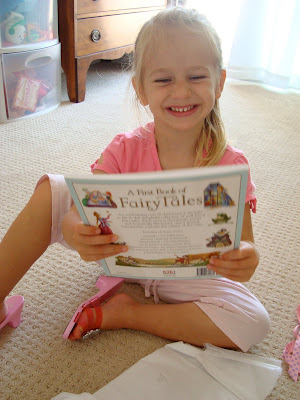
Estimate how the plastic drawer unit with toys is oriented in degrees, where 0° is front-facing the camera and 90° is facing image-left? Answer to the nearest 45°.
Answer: approximately 315°

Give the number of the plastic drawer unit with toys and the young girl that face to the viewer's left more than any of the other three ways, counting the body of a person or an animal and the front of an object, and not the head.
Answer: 0

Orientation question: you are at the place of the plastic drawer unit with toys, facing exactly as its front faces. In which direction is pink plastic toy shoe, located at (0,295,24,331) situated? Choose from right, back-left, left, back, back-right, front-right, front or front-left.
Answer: front-right

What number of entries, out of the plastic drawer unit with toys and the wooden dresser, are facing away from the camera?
0

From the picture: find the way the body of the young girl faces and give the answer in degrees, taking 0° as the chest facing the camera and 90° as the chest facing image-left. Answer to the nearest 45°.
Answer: approximately 0°

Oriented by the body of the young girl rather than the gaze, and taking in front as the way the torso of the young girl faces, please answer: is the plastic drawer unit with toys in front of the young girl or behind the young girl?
behind

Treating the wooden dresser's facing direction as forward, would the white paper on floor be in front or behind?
in front
